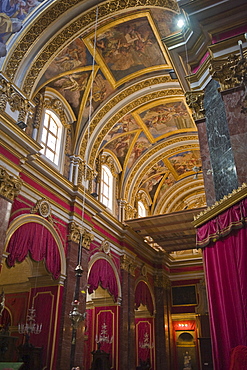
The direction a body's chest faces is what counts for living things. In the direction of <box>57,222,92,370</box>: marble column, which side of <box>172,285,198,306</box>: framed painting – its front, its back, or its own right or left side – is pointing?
front

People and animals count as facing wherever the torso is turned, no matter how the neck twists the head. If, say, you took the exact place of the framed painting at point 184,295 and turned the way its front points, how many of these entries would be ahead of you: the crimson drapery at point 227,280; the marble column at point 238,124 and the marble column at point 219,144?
3

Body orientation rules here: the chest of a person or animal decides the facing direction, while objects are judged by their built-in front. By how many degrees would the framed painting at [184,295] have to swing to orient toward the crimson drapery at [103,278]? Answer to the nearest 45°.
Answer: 0° — it already faces it

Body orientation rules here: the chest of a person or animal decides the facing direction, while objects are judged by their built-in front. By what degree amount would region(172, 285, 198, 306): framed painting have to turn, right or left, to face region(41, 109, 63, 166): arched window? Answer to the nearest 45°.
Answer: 0° — it already faces it

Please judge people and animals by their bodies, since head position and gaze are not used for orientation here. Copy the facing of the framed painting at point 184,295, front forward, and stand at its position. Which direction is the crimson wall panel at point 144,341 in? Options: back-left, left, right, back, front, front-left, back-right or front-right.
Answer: front-right

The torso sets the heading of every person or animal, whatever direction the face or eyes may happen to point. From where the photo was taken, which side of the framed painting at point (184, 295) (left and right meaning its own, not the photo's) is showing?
front

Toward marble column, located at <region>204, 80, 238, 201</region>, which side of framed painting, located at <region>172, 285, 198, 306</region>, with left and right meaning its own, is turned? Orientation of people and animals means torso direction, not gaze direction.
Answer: front

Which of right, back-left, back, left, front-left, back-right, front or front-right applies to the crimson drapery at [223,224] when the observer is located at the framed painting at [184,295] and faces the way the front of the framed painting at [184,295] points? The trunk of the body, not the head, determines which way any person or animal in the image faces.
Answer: front

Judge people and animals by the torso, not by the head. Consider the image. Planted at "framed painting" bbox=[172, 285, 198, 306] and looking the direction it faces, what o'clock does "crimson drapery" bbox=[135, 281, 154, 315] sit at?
The crimson drapery is roughly at 1 o'clock from the framed painting.

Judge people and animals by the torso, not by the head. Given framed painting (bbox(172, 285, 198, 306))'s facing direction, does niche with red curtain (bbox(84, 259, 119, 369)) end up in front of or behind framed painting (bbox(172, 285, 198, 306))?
in front

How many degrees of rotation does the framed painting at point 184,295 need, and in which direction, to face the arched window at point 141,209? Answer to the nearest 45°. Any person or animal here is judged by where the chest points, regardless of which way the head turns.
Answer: approximately 45° to its right
